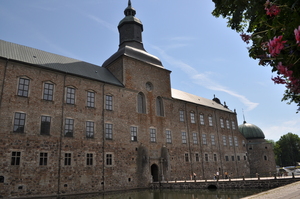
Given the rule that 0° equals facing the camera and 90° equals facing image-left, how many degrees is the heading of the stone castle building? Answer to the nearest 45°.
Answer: approximately 315°
